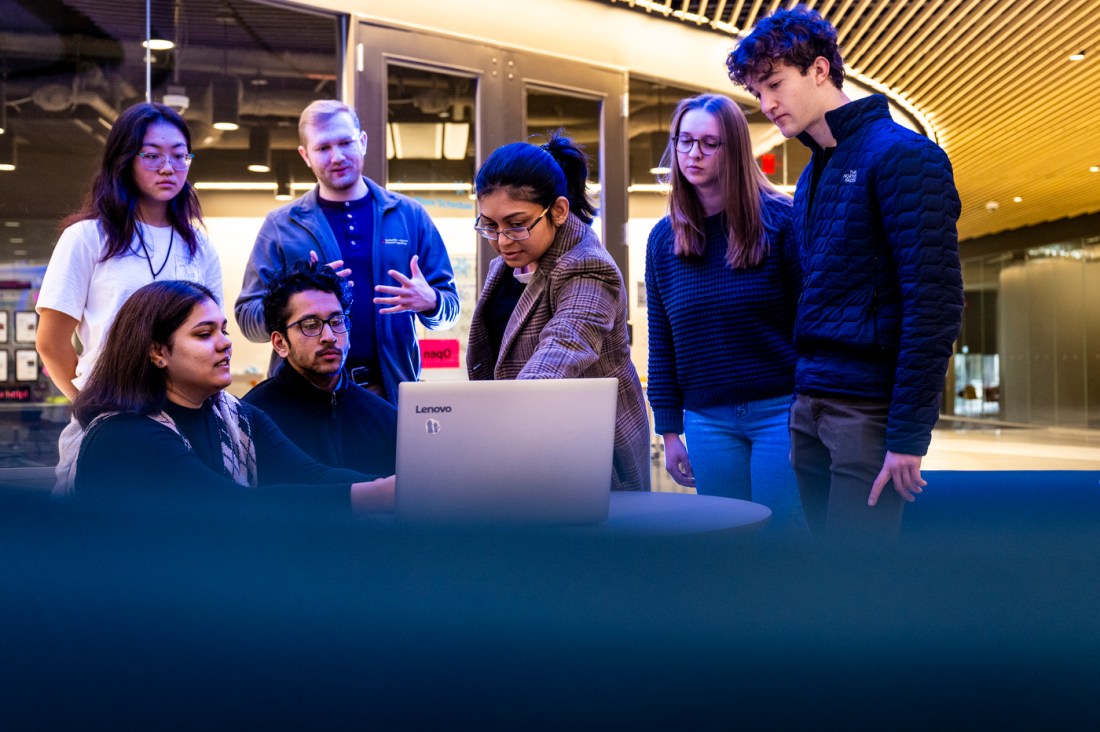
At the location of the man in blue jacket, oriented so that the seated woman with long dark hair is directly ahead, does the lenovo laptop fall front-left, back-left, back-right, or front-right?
front-left

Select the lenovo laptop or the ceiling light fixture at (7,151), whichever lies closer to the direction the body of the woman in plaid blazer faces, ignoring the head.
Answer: the lenovo laptop

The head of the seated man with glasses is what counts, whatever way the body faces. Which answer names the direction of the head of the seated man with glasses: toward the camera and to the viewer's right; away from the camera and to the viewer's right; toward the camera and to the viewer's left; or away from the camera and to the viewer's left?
toward the camera and to the viewer's right

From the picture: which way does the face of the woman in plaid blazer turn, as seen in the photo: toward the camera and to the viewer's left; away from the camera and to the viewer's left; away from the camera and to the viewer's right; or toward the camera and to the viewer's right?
toward the camera and to the viewer's left

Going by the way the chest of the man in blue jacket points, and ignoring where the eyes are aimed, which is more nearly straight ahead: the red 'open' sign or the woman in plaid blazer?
the woman in plaid blazer

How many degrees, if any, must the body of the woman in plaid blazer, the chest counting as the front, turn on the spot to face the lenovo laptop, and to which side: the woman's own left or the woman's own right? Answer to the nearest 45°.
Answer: approximately 45° to the woman's own left

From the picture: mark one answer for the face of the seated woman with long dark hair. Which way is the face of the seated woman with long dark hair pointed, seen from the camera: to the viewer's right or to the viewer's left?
to the viewer's right

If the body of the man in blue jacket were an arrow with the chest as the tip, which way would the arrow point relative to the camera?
toward the camera

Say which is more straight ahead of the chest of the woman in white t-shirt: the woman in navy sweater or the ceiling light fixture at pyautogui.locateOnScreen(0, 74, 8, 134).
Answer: the woman in navy sweater

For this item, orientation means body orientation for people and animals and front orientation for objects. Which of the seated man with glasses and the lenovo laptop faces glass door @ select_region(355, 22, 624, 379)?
the lenovo laptop

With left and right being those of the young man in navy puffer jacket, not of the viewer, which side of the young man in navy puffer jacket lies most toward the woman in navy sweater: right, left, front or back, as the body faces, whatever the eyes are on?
right

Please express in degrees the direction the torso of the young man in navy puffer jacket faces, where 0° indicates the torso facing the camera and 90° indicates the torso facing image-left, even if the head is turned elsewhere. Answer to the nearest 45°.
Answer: approximately 45°

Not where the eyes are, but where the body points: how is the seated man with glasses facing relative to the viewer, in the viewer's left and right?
facing the viewer and to the right of the viewer

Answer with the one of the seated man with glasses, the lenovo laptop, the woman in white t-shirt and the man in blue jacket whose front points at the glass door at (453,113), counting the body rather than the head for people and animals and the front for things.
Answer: the lenovo laptop

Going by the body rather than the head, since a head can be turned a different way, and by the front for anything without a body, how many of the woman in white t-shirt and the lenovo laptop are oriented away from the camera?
1

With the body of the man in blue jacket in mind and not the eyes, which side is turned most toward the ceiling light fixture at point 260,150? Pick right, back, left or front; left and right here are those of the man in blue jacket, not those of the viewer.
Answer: back
